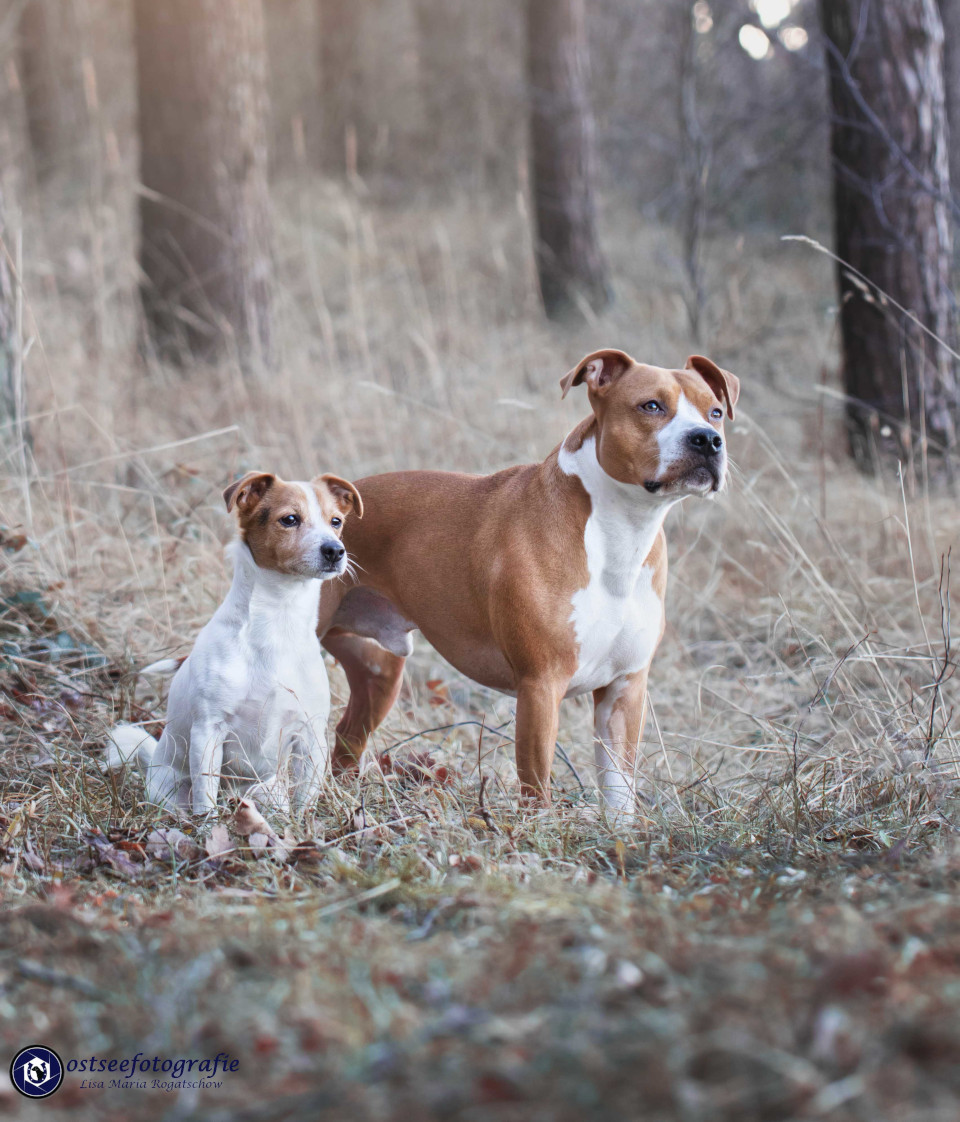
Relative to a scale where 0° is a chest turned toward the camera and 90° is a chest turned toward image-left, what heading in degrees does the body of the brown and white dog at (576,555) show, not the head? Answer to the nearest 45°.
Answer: approximately 315°

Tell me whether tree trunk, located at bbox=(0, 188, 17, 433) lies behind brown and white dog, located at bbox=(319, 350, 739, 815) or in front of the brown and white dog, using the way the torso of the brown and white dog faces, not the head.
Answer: behind

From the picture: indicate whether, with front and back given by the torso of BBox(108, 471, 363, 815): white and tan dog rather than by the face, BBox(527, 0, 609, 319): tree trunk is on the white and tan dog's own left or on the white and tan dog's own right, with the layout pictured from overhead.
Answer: on the white and tan dog's own left

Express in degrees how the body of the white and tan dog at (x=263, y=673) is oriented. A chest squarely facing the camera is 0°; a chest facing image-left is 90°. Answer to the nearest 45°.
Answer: approximately 315°

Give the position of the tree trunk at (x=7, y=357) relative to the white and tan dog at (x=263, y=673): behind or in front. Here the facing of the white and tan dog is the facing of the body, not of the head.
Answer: behind

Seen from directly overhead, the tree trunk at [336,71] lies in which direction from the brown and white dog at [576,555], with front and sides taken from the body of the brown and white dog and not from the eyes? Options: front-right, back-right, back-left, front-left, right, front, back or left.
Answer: back-left

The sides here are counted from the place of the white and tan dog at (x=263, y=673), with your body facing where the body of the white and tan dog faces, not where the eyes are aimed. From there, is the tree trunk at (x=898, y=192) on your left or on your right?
on your left

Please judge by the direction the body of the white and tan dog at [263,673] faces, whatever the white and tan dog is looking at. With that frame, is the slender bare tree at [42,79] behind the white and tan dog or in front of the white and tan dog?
behind

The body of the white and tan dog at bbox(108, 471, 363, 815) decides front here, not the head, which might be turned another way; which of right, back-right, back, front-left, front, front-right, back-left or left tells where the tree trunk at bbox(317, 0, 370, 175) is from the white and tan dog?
back-left
